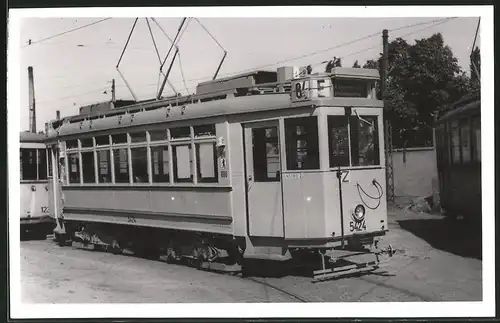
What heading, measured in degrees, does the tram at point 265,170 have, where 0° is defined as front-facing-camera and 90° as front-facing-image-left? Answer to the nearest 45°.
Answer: approximately 315°

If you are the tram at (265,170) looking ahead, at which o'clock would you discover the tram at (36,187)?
the tram at (36,187) is roughly at 6 o'clock from the tram at (265,170).

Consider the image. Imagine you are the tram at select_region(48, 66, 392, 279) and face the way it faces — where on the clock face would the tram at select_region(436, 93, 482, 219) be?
the tram at select_region(436, 93, 482, 219) is roughly at 10 o'clock from the tram at select_region(48, 66, 392, 279).
